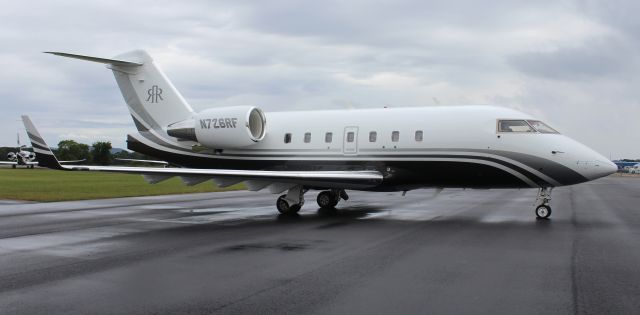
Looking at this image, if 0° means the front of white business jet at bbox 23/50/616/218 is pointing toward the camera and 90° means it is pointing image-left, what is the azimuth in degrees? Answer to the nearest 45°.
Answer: approximately 315°
